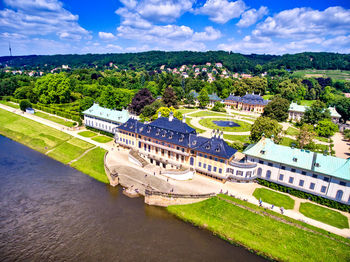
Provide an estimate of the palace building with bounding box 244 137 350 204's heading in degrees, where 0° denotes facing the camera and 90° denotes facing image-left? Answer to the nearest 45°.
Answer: approximately 45°
